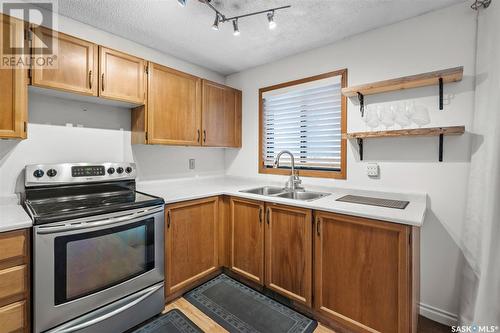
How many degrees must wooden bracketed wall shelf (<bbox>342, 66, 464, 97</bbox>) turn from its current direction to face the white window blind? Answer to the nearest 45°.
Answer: approximately 45° to its right

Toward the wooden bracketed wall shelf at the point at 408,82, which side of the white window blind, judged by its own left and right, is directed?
left

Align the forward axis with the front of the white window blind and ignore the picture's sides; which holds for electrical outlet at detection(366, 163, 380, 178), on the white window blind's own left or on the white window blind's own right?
on the white window blind's own left

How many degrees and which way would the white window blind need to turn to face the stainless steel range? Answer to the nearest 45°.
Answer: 0° — it already faces it

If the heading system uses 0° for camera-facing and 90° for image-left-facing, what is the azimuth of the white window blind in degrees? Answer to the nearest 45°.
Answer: approximately 45°

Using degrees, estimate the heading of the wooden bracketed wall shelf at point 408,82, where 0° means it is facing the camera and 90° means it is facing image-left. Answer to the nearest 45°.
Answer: approximately 45°
